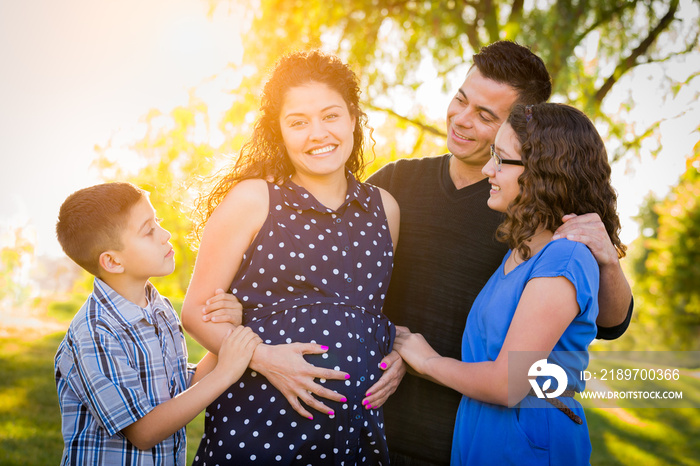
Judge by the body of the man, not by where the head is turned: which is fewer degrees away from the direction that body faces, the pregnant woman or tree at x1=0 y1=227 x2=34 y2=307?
the pregnant woman

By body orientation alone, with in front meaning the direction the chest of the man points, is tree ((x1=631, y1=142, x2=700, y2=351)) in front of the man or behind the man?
behind

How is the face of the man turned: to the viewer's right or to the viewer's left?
to the viewer's left

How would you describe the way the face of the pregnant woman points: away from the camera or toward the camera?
toward the camera

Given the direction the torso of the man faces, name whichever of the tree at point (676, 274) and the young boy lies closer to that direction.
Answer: the young boy

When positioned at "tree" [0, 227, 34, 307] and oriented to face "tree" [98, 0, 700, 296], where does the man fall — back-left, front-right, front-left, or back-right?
front-right

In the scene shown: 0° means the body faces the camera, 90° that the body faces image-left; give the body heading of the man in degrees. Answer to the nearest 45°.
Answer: approximately 0°

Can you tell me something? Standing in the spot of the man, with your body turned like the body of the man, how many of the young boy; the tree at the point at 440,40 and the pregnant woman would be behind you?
1

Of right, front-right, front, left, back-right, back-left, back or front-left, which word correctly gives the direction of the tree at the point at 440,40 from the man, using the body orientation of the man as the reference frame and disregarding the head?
back

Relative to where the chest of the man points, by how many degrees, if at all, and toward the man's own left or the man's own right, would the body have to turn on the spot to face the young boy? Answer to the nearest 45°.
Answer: approximately 45° to the man's own right

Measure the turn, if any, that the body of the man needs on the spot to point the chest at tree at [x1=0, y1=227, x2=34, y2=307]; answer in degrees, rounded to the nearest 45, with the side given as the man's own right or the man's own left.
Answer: approximately 135° to the man's own right

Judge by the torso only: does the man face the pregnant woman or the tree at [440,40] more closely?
the pregnant woman

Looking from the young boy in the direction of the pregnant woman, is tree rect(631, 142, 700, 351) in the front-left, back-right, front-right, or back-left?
front-left

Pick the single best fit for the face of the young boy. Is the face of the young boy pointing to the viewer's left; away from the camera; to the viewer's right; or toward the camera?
to the viewer's right
